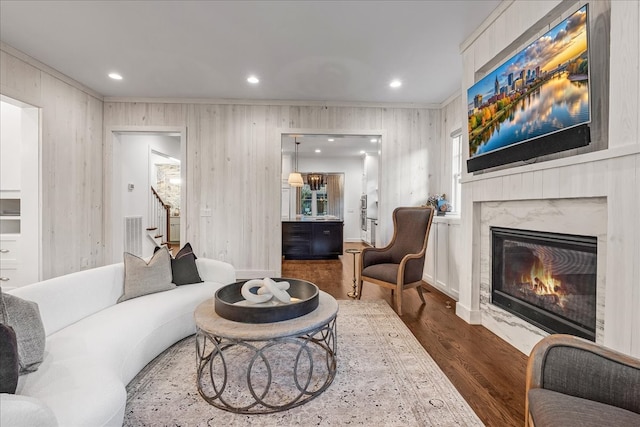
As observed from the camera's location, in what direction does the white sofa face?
facing the viewer and to the right of the viewer

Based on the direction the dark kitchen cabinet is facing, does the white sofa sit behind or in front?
in front

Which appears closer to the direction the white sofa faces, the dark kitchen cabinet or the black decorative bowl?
the black decorative bowl

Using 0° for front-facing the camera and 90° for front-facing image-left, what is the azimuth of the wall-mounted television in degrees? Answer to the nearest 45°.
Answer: approximately 45°

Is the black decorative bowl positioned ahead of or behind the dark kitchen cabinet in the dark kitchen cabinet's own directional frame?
ahead

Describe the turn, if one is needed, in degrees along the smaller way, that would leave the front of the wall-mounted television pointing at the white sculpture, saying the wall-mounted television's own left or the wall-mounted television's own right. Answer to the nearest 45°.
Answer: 0° — it already faces it

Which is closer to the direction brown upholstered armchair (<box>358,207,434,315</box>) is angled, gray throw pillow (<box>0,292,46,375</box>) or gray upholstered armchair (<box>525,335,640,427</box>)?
the gray throw pillow

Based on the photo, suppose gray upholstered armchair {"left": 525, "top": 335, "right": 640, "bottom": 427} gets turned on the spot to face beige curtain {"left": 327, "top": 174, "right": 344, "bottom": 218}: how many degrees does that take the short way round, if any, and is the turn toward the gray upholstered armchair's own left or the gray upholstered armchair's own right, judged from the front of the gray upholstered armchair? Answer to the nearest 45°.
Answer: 0° — it already faces it

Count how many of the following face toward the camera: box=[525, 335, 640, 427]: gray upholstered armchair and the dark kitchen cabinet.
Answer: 1

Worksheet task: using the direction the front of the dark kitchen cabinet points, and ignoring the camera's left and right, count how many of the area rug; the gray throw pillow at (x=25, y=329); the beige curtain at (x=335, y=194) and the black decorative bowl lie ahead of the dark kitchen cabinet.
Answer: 3

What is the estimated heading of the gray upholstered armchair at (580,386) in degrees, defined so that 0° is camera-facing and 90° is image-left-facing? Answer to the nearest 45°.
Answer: approximately 135°

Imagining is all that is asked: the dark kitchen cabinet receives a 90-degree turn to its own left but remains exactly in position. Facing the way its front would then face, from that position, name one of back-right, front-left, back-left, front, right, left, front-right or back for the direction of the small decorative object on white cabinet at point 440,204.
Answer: front-right

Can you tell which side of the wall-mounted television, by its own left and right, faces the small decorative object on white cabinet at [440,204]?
right
